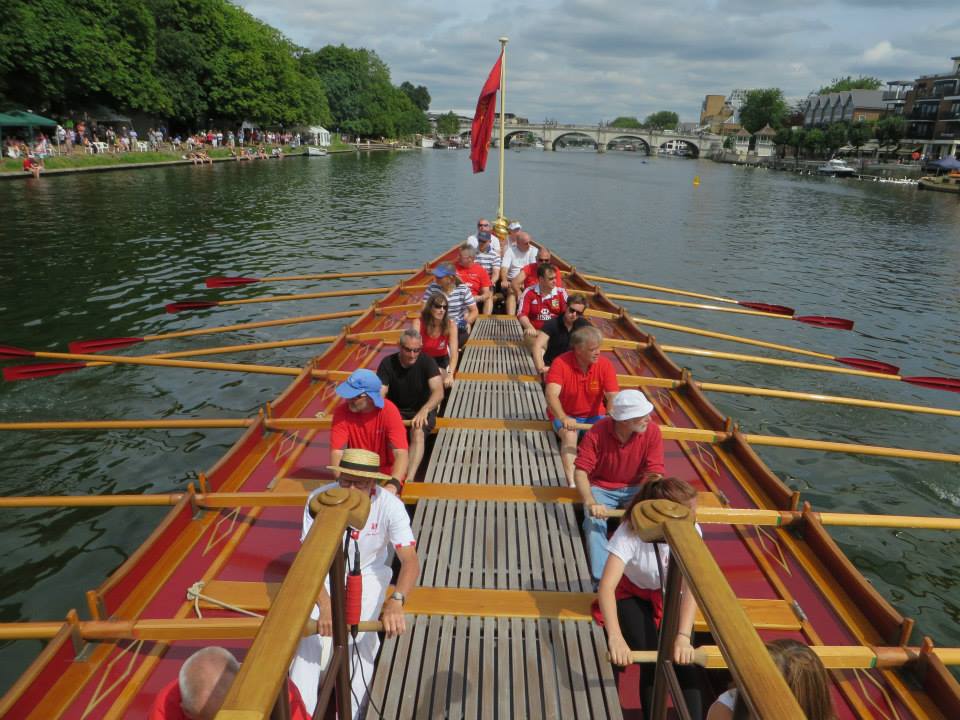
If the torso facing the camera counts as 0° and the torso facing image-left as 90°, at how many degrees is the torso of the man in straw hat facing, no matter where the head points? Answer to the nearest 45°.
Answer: approximately 0°

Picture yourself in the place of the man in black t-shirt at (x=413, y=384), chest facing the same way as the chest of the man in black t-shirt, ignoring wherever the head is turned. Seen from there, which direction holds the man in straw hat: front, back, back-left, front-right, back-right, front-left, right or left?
front

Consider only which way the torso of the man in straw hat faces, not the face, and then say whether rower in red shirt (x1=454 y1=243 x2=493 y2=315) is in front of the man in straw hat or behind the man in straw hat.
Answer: behind

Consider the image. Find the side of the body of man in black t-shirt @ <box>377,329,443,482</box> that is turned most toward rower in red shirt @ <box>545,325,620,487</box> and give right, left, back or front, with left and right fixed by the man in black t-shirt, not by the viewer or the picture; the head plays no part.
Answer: left

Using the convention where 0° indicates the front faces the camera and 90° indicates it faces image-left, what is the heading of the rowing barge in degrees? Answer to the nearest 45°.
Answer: approximately 180°

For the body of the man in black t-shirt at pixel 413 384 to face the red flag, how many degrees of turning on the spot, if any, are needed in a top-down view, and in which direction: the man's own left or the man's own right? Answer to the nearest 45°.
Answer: approximately 180°
